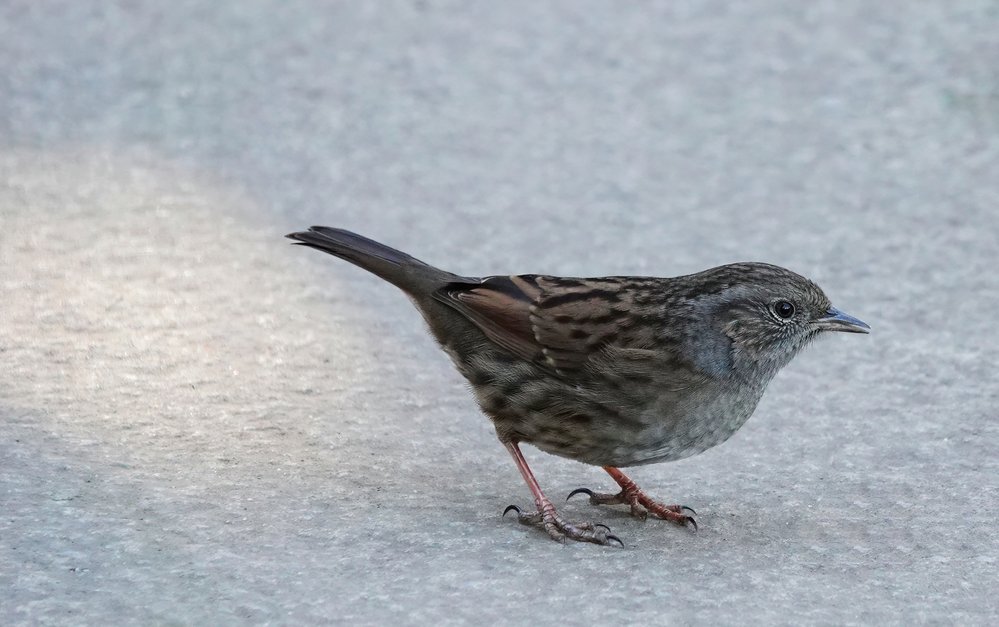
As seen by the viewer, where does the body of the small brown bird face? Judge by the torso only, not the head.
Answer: to the viewer's right
